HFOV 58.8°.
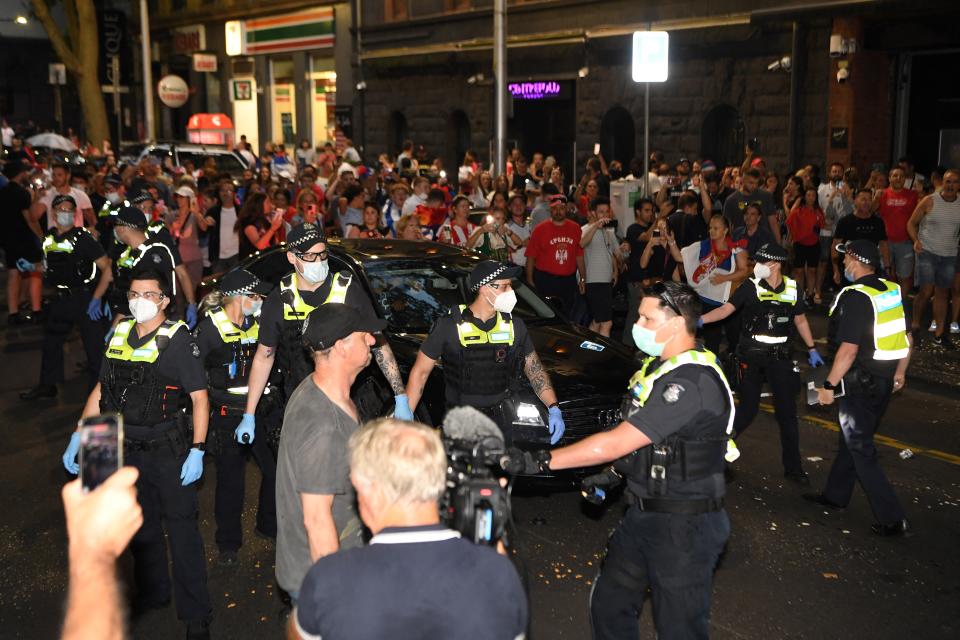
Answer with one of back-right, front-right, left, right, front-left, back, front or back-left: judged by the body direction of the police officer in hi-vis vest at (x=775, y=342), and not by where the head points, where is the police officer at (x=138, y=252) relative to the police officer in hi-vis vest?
right

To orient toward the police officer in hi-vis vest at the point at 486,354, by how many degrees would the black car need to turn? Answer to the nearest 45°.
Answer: approximately 45° to its right

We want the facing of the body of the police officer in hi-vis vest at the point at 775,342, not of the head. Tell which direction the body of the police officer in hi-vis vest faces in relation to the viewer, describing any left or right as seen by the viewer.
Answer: facing the viewer

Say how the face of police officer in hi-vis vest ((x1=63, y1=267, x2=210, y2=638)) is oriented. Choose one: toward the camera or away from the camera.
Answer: toward the camera

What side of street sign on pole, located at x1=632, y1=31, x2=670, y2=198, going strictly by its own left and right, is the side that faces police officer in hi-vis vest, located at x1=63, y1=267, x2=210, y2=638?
front

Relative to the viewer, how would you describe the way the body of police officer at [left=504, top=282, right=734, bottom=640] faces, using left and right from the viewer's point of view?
facing to the left of the viewer

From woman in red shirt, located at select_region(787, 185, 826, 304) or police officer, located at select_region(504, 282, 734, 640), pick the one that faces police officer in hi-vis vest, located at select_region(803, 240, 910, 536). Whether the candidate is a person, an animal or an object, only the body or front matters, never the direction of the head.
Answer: the woman in red shirt

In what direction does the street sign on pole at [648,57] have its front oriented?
toward the camera

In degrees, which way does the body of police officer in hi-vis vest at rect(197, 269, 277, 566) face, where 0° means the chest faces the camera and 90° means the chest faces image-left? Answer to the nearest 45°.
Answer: approximately 315°

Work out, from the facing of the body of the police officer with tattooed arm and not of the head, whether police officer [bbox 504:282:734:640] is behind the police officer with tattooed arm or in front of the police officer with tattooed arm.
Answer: in front

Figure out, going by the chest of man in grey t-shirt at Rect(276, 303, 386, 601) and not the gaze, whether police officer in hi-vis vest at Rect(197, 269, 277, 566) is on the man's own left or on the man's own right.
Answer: on the man's own left

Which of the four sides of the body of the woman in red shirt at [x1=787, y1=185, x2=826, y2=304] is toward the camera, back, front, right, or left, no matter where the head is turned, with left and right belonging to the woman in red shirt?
front

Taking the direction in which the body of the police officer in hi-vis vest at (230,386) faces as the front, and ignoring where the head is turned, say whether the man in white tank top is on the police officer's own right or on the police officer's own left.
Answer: on the police officer's own left
